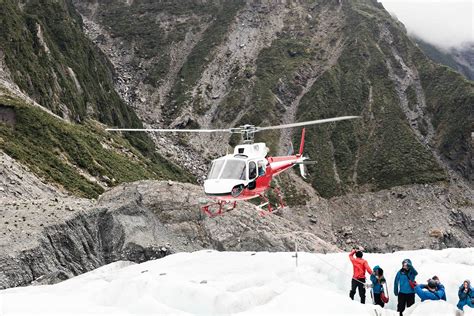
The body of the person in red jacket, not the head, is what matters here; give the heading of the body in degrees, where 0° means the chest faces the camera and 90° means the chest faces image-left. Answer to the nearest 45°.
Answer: approximately 135°

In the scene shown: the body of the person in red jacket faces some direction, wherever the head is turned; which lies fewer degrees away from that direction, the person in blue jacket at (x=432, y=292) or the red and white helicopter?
the red and white helicopter

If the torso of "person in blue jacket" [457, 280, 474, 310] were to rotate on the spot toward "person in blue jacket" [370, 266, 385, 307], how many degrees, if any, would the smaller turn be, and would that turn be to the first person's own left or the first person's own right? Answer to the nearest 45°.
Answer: approximately 90° to the first person's own right

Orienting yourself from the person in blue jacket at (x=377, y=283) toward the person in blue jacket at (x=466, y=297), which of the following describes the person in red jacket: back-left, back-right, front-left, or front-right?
back-left

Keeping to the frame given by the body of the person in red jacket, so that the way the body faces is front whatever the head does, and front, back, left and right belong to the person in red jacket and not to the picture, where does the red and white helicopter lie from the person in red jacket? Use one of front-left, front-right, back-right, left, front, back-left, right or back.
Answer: front

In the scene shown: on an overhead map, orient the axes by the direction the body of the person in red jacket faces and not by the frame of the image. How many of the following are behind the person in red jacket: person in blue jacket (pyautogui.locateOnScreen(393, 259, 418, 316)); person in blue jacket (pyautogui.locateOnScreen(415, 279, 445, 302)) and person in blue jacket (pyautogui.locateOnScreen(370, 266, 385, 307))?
3

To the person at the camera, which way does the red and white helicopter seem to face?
facing the viewer and to the left of the viewer

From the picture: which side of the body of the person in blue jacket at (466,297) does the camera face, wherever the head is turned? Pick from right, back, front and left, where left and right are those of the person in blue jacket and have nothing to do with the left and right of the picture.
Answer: front

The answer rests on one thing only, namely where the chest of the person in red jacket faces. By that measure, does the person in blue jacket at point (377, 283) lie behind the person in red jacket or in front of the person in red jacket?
behind

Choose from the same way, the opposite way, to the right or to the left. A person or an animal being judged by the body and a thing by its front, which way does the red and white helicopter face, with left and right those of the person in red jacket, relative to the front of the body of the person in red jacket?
to the left

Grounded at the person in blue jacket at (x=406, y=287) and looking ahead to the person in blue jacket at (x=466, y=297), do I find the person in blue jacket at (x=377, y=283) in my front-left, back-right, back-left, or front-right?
back-left

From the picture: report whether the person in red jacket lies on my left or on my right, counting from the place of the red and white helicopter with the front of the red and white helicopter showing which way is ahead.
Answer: on my left
